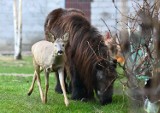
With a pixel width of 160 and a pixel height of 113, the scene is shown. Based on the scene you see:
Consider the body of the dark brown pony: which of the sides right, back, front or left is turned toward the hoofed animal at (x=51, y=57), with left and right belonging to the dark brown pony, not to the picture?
right

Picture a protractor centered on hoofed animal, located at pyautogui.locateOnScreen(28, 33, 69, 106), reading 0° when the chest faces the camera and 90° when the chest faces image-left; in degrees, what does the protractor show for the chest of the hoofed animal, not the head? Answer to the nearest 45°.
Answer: approximately 315°

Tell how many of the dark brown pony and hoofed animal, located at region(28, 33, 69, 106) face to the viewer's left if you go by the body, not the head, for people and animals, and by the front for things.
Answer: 0

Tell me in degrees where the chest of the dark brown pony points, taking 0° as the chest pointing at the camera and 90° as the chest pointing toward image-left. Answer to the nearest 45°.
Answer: approximately 315°

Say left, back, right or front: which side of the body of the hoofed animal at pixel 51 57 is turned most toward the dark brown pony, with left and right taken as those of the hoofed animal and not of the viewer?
left
